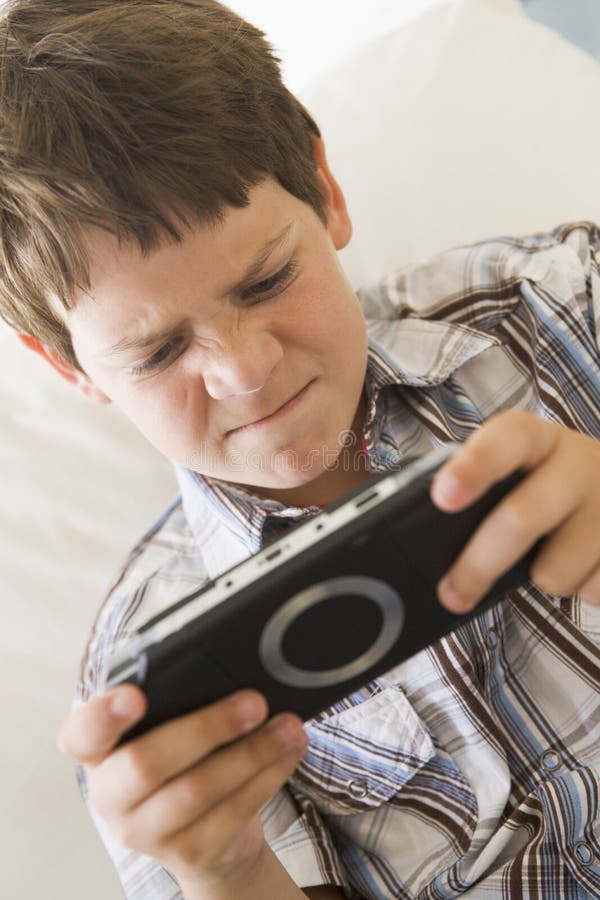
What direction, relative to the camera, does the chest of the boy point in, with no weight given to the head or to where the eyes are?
toward the camera
